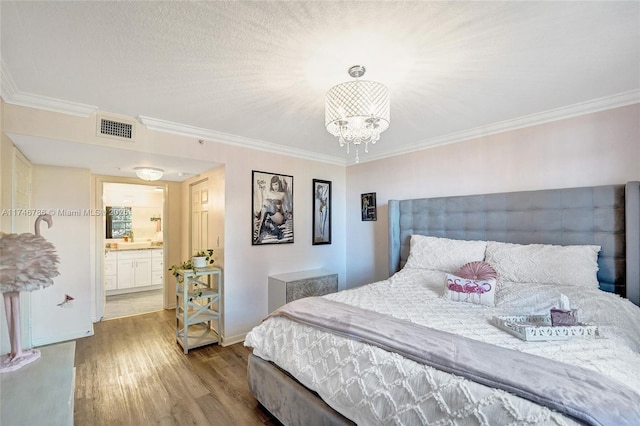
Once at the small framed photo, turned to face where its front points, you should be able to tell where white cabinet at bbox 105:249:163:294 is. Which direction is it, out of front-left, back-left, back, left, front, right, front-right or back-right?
front-right

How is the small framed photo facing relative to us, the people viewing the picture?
facing the viewer and to the left of the viewer

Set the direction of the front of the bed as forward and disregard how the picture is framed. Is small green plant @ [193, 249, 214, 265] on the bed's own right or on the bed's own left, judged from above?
on the bed's own right

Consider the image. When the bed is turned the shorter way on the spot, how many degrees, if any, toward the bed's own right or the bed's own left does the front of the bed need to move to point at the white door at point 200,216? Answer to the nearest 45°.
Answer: approximately 45° to the bed's own right

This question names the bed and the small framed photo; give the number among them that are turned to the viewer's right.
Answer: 0

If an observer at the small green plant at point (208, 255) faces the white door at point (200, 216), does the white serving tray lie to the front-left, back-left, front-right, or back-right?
back-right

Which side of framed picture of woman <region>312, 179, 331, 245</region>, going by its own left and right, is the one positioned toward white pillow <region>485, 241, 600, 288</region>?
front

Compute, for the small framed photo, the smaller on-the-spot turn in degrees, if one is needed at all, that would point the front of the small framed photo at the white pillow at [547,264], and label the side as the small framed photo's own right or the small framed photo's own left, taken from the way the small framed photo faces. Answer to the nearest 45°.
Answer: approximately 90° to the small framed photo's own left

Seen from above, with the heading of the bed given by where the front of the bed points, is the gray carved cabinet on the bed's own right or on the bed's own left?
on the bed's own right

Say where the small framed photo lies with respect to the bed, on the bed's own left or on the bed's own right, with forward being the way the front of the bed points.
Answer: on the bed's own right

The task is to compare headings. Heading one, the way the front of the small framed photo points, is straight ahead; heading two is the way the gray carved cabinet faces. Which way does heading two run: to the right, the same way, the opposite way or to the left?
to the left

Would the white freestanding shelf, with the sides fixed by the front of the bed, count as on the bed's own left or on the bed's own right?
on the bed's own right

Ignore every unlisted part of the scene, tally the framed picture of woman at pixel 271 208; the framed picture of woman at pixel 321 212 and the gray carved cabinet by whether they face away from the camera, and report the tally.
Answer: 0

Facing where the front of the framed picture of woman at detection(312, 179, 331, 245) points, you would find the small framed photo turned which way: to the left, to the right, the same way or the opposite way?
to the right

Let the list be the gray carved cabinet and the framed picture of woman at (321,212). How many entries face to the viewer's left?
0

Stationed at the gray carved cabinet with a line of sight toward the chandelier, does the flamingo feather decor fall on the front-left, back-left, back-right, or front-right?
front-right

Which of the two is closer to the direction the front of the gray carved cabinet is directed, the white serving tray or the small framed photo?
the white serving tray

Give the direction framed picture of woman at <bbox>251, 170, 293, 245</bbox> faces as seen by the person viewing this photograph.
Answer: facing the viewer and to the right of the viewer

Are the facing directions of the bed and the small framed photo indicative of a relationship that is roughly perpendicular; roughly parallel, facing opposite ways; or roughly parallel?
roughly parallel
